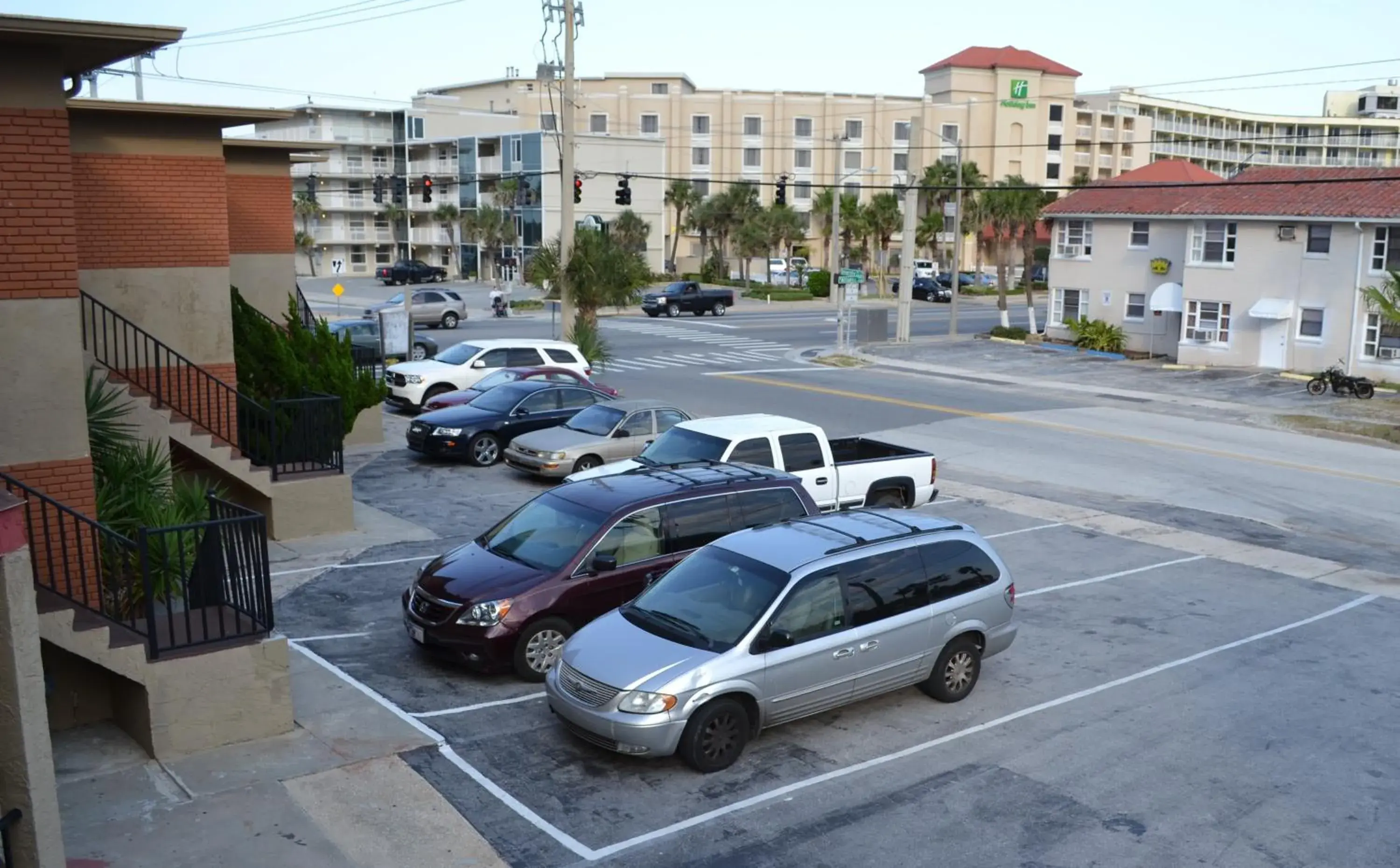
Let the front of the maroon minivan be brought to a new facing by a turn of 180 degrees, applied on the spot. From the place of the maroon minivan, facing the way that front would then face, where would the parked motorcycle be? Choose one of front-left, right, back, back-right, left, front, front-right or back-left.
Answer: front

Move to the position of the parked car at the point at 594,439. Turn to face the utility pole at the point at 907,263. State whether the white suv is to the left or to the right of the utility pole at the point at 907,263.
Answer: left

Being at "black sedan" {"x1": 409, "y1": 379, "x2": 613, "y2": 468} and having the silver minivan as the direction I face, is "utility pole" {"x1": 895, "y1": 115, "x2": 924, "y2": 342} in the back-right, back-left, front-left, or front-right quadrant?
back-left

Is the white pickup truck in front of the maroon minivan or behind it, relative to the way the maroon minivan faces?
behind

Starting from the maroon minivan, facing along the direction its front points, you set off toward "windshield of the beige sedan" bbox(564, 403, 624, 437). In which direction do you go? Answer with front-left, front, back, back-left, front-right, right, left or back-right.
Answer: back-right

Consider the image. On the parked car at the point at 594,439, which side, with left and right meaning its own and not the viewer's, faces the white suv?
right

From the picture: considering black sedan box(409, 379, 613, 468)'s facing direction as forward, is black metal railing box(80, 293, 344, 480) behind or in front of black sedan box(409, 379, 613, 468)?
in front

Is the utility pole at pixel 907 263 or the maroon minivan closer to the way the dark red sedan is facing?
the maroon minivan

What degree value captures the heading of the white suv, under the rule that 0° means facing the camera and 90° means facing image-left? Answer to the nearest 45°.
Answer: approximately 45°

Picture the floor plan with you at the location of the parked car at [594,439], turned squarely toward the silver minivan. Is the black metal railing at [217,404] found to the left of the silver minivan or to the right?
right
